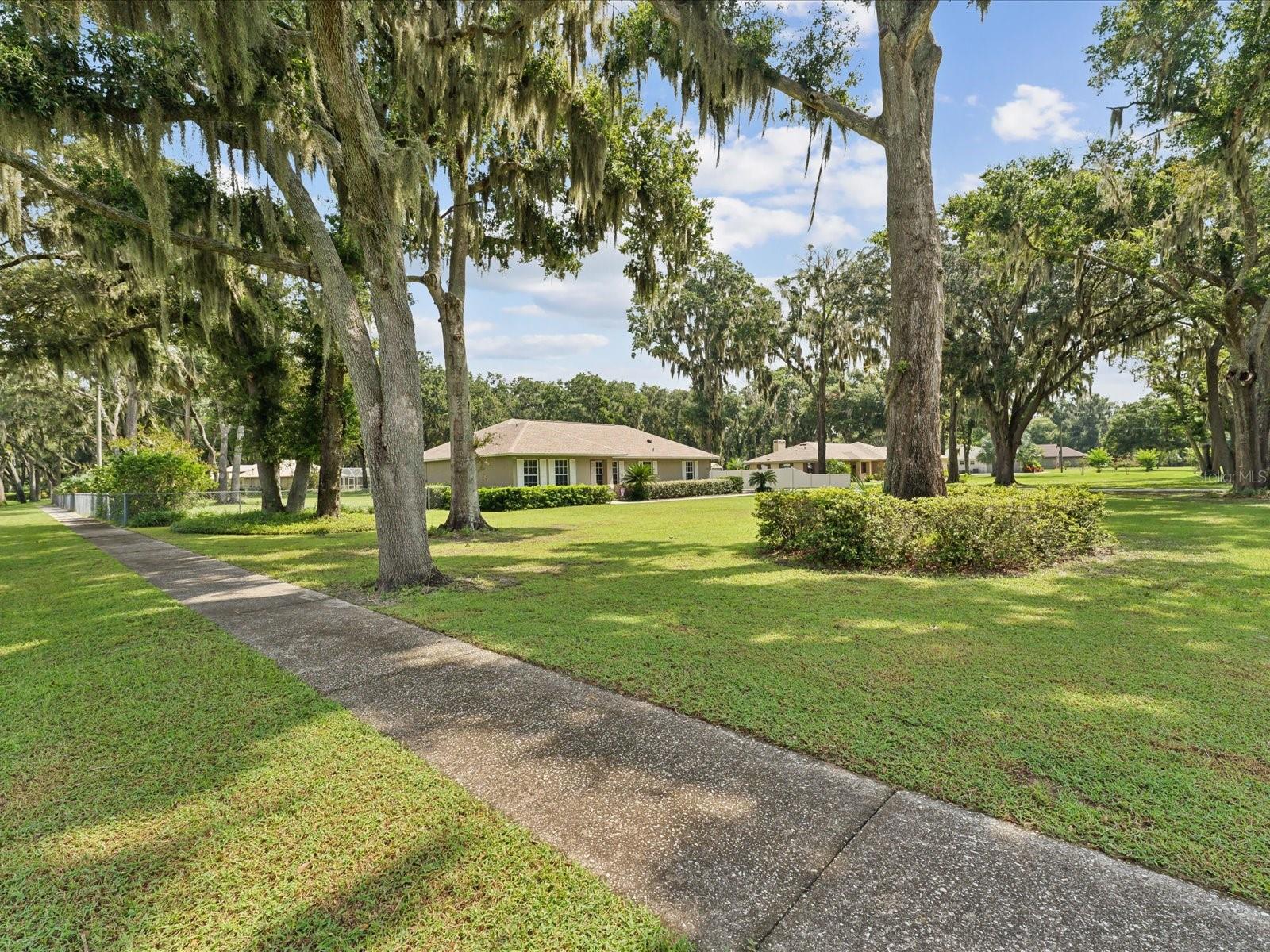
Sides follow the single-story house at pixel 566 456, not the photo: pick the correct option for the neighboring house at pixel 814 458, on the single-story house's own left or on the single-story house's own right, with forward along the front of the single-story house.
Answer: on the single-story house's own left

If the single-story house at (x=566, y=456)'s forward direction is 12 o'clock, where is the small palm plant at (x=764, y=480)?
The small palm plant is roughly at 10 o'clock from the single-story house.

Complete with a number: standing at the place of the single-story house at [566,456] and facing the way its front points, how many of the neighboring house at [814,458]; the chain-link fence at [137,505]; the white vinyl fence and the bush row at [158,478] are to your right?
2

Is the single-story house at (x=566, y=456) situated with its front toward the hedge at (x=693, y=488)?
no

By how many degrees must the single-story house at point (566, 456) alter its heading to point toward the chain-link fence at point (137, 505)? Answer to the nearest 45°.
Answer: approximately 90° to its right

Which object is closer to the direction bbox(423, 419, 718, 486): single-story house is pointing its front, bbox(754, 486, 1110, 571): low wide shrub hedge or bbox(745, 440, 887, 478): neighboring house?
the low wide shrub hedge

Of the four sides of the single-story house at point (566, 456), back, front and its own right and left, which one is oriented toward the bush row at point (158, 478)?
right

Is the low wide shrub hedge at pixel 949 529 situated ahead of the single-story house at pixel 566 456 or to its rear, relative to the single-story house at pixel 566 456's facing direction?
ahead

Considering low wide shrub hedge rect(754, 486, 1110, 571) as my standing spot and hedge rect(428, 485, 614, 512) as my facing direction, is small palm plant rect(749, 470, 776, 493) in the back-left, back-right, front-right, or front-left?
front-right

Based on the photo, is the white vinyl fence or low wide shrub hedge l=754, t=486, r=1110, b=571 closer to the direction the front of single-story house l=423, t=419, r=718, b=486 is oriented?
the low wide shrub hedge

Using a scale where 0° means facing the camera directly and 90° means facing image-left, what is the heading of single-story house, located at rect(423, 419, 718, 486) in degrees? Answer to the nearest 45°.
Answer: approximately 315°

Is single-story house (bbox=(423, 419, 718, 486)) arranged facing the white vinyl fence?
no
